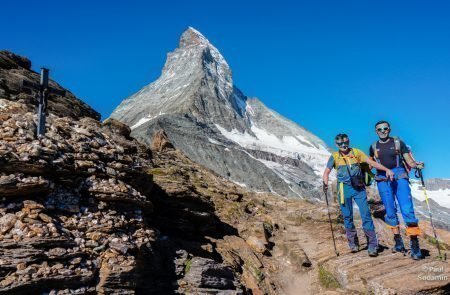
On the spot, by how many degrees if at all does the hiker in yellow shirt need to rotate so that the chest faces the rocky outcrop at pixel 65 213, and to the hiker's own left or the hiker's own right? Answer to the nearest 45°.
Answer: approximately 45° to the hiker's own right

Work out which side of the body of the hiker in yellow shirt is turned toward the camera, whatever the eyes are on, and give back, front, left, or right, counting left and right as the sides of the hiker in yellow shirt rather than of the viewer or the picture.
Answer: front

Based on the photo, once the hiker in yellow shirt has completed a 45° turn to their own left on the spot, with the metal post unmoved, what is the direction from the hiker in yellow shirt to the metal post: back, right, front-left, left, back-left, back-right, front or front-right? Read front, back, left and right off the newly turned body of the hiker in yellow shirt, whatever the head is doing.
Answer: right

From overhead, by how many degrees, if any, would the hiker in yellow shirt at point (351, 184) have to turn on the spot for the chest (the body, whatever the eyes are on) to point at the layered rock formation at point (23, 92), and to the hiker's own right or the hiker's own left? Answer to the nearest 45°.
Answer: approximately 90° to the hiker's own right

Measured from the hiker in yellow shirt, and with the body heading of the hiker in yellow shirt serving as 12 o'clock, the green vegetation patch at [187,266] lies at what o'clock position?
The green vegetation patch is roughly at 2 o'clock from the hiker in yellow shirt.
